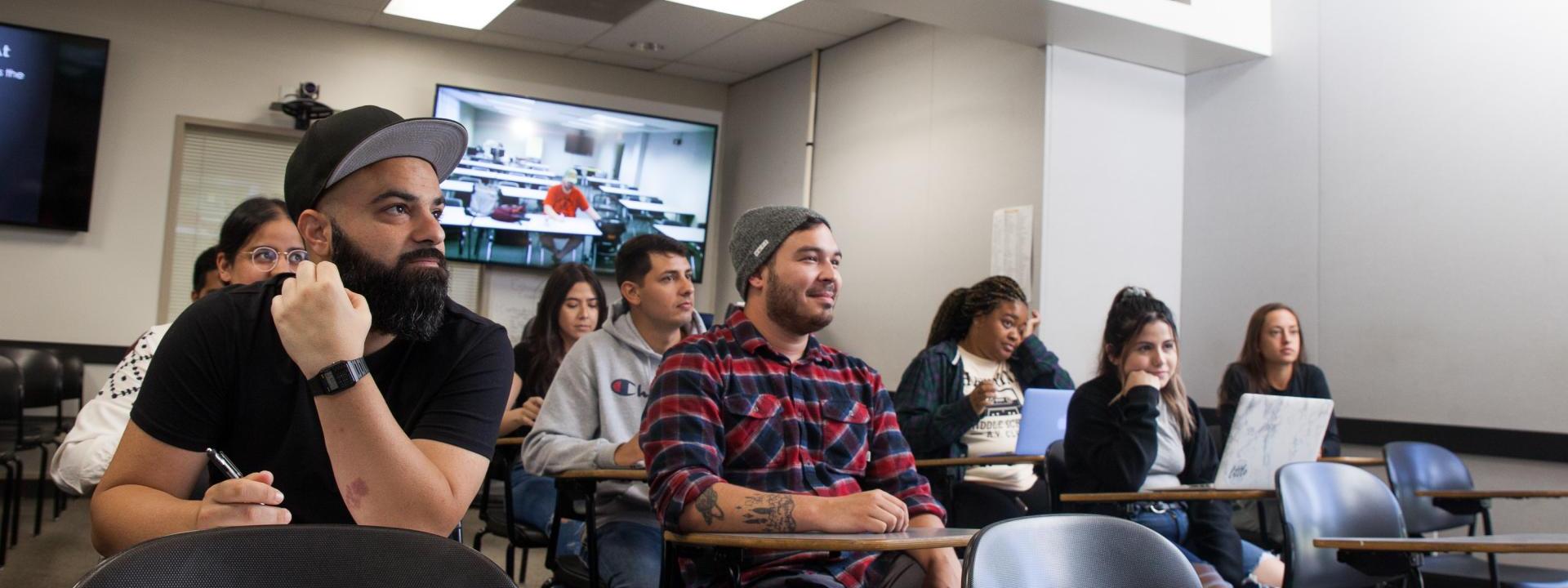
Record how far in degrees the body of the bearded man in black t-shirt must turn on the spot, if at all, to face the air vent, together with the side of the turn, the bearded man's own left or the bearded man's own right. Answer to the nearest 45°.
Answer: approximately 135° to the bearded man's own left

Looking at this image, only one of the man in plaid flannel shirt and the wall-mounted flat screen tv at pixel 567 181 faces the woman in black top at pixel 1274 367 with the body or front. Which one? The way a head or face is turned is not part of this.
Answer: the wall-mounted flat screen tv

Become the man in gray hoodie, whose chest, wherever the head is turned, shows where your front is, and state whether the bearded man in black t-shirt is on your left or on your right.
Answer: on your right

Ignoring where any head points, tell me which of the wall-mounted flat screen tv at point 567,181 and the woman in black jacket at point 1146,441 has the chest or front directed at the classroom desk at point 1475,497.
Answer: the wall-mounted flat screen tv

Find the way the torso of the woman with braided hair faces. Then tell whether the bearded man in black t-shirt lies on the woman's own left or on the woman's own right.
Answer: on the woman's own right
